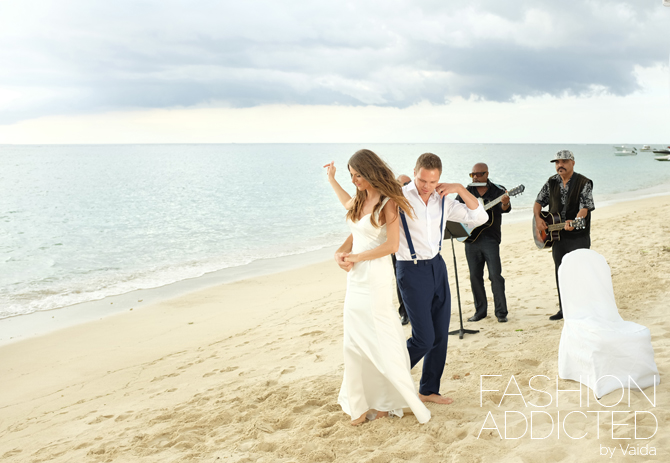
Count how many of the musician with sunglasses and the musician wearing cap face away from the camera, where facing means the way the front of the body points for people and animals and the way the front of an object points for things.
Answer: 0

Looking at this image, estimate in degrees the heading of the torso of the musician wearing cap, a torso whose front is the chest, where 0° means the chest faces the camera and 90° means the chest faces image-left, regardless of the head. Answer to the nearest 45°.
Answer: approximately 45°

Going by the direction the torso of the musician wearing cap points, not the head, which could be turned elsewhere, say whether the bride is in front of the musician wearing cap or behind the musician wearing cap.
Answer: in front

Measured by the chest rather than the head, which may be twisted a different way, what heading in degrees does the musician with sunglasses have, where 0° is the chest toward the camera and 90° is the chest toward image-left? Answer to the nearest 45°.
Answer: approximately 45°
